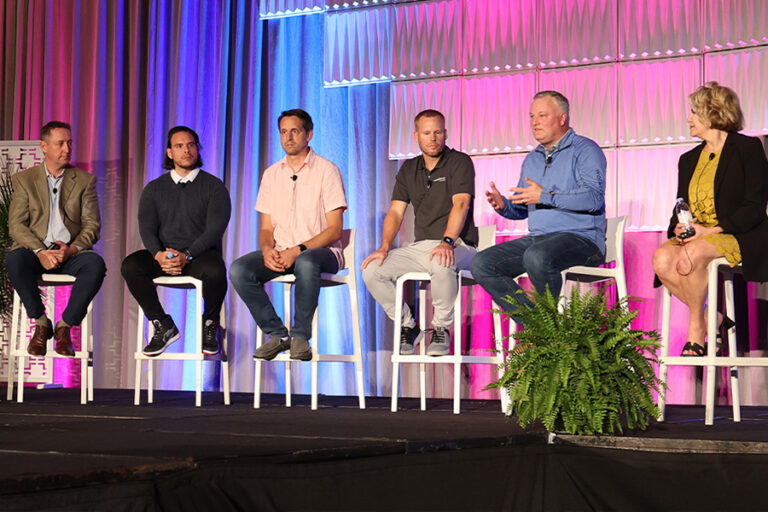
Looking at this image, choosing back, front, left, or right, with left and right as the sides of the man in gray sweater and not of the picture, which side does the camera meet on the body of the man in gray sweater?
front

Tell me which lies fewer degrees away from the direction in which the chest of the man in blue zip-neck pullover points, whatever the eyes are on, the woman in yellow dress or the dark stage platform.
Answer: the dark stage platform

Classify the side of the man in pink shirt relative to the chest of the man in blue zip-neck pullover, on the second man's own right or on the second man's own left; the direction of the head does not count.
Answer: on the second man's own right

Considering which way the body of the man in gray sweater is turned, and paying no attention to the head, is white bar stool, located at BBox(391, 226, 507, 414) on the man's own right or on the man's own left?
on the man's own left

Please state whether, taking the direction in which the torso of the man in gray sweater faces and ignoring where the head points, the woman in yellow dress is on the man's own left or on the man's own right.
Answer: on the man's own left

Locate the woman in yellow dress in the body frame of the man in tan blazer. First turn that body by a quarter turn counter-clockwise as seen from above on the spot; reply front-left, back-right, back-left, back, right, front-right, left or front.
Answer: front-right

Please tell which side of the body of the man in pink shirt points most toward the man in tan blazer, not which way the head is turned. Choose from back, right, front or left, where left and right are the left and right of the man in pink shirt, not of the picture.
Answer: right

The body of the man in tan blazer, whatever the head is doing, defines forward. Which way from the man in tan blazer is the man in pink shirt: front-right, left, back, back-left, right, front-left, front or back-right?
front-left

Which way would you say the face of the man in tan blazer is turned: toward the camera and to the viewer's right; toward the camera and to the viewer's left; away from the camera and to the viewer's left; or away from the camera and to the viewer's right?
toward the camera and to the viewer's right

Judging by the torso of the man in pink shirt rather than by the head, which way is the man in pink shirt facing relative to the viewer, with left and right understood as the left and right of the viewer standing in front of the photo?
facing the viewer and to the left of the viewer

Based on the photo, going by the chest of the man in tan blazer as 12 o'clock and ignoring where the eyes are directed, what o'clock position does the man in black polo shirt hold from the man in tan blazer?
The man in black polo shirt is roughly at 10 o'clock from the man in tan blazer.

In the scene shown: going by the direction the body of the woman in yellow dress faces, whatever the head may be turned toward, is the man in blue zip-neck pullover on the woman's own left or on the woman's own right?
on the woman's own right

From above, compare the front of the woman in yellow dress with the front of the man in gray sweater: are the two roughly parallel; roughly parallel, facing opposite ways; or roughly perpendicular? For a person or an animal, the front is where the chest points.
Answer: roughly perpendicular

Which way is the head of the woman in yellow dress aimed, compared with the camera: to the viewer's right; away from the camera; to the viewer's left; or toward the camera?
to the viewer's left
